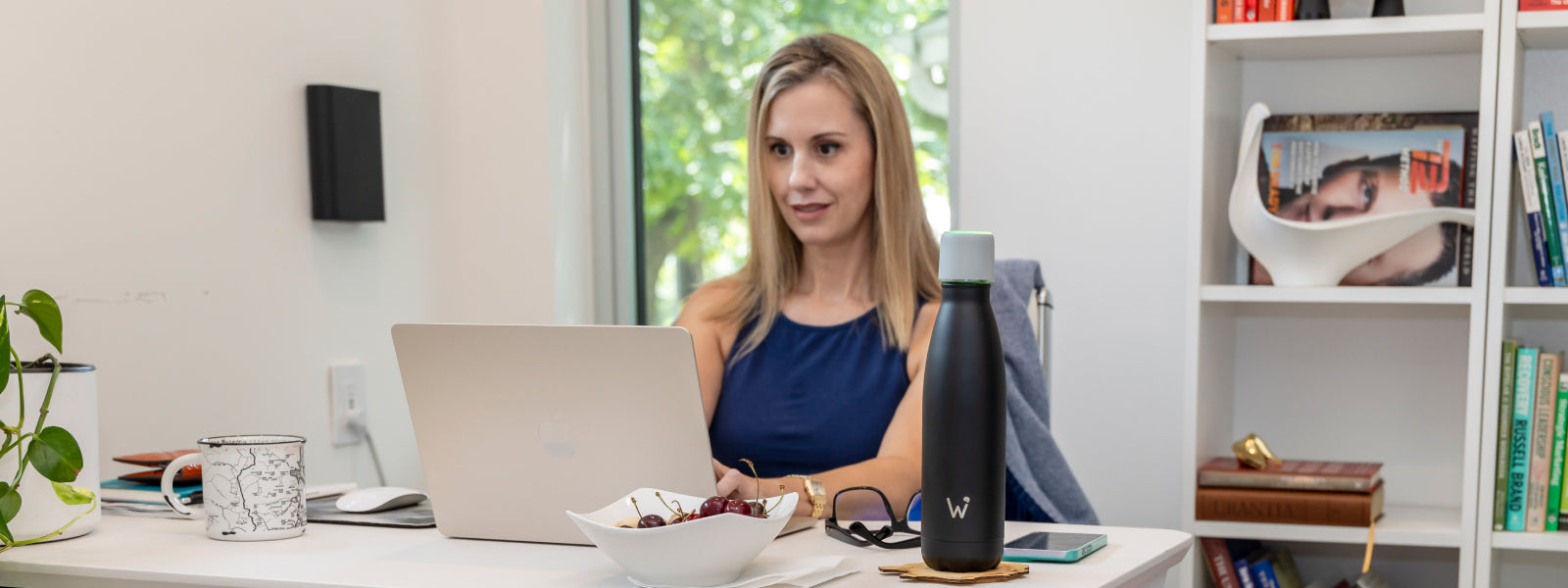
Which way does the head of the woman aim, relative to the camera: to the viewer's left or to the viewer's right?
to the viewer's left

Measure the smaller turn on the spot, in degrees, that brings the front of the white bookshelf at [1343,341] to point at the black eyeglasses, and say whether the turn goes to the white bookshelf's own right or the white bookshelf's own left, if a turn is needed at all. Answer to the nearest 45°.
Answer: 0° — it already faces it

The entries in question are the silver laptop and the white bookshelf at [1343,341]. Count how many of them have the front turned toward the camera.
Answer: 1

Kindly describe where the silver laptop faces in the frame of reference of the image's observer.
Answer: facing away from the viewer and to the right of the viewer

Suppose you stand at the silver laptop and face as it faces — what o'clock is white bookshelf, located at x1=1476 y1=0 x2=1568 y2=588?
The white bookshelf is roughly at 1 o'clock from the silver laptop.

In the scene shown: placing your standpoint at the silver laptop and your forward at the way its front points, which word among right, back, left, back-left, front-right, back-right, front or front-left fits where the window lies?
front-left

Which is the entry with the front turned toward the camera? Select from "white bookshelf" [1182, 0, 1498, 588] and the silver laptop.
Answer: the white bookshelf

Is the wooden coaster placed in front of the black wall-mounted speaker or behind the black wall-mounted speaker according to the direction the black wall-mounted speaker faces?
in front

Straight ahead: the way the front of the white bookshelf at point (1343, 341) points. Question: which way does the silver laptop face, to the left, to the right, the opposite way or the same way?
the opposite way

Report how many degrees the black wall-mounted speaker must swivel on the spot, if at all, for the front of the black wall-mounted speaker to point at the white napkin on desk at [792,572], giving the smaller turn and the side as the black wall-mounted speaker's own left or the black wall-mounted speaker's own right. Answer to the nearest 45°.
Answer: approximately 45° to the black wall-mounted speaker's own right

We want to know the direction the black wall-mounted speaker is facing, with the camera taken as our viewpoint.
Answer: facing the viewer and to the right of the viewer

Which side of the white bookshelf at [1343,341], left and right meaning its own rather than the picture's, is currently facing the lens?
front
